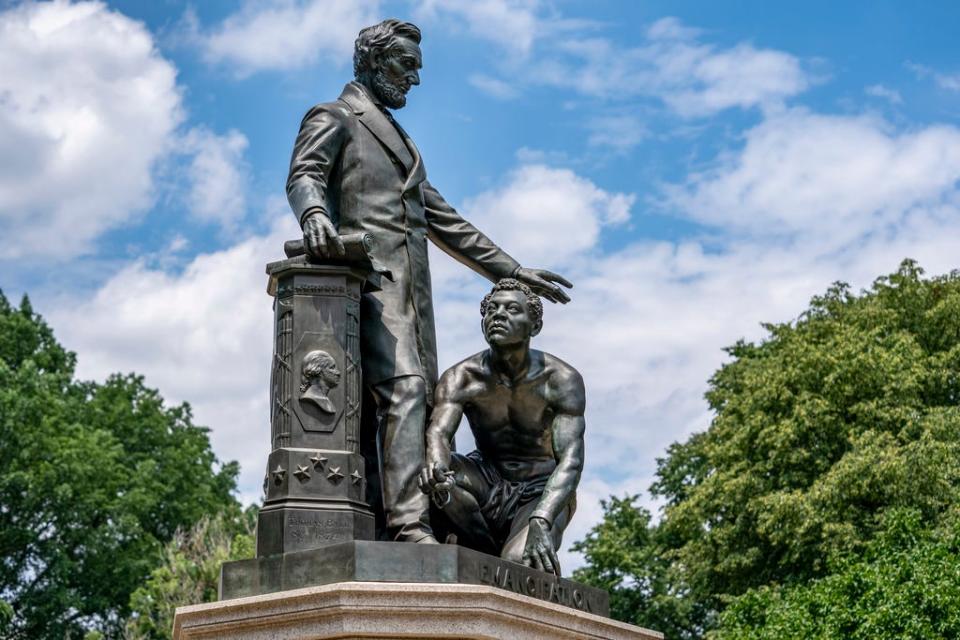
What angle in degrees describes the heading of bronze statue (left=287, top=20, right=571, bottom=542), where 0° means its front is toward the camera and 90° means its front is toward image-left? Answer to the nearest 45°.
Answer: approximately 315°

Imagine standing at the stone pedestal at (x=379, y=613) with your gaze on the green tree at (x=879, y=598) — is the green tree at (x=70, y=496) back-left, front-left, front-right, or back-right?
front-left

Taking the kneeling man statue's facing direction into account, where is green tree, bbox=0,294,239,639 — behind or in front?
behind

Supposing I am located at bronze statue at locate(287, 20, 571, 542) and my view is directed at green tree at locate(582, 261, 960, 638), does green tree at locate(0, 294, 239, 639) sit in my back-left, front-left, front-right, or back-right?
front-left

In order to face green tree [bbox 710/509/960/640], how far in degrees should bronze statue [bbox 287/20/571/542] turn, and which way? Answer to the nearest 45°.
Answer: approximately 90° to its left

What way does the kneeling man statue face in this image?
toward the camera

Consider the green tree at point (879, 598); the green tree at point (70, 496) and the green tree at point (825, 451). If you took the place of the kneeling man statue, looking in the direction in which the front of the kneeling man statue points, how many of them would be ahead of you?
0

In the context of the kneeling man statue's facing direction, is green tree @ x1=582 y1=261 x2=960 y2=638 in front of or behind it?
behind

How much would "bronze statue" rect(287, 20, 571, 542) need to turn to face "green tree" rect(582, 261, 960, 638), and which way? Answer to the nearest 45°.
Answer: approximately 135° to its left

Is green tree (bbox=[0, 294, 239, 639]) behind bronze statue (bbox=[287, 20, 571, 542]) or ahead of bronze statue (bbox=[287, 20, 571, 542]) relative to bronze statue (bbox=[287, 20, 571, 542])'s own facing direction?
behind
